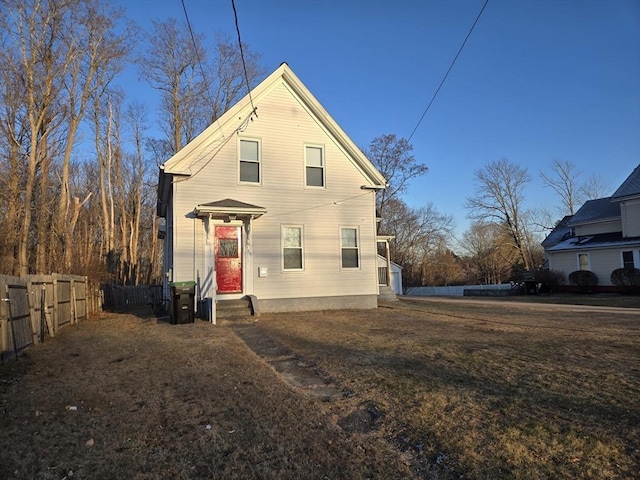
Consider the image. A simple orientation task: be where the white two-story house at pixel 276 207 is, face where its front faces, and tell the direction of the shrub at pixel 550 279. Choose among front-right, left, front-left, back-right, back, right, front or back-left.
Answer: back-left

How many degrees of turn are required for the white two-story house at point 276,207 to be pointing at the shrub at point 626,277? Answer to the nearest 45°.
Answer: approximately 135° to its left

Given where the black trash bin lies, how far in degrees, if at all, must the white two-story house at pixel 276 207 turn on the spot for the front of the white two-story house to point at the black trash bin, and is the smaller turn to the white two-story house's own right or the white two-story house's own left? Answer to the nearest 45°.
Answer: approximately 45° to the white two-story house's own right

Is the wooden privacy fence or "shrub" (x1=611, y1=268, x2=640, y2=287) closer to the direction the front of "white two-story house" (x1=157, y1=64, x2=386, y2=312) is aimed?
the wooden privacy fence

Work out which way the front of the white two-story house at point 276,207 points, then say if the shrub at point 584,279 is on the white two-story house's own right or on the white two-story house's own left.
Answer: on the white two-story house's own left

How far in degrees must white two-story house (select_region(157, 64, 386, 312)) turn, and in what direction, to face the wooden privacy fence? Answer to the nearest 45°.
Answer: approximately 45° to its right

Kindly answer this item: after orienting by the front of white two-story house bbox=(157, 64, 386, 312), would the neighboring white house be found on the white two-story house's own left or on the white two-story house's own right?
on the white two-story house's own left

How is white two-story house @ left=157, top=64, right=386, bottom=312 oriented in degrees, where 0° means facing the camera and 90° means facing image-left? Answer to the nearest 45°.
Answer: approximately 0°
